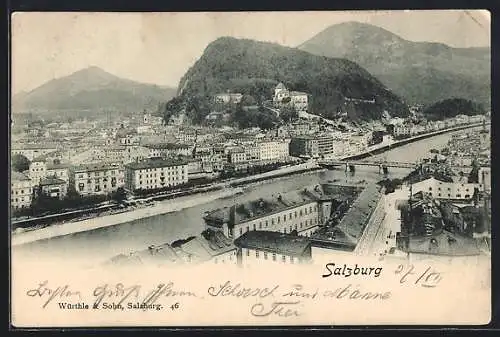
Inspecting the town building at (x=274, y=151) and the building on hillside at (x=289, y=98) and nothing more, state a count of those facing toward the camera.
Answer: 2
